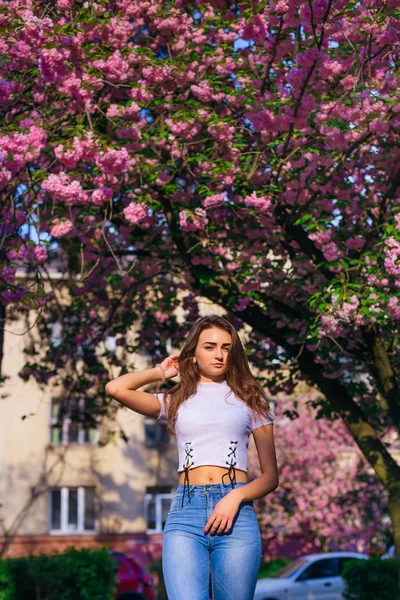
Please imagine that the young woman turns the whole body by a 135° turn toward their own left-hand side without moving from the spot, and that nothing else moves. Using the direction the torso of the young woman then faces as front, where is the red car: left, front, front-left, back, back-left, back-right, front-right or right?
front-left

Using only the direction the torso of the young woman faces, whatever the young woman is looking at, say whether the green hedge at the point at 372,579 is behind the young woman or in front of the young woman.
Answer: behind

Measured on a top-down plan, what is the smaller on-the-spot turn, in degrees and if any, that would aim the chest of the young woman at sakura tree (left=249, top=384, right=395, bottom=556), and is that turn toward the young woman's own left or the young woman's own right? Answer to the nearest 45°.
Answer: approximately 180°

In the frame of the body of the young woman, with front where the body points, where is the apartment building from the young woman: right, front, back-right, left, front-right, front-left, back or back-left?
back

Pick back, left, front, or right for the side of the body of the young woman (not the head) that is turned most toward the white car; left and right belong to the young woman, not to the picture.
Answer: back

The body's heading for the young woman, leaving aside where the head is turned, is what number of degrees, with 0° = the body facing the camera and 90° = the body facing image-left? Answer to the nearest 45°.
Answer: approximately 0°

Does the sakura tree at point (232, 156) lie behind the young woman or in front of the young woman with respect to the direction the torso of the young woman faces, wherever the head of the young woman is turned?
behind
